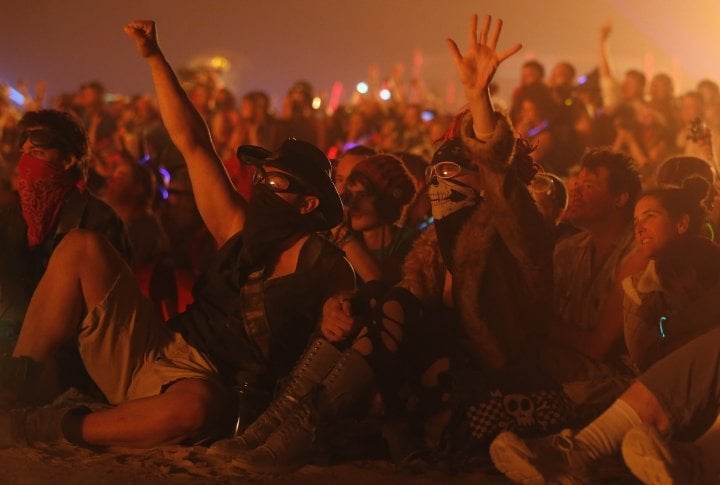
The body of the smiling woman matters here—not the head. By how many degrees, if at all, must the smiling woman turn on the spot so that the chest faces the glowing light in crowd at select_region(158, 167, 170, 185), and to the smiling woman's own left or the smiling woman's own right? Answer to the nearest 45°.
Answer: approximately 45° to the smiling woman's own right

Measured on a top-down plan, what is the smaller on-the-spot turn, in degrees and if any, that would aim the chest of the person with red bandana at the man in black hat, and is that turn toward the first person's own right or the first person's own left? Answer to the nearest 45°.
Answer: approximately 90° to the first person's own left

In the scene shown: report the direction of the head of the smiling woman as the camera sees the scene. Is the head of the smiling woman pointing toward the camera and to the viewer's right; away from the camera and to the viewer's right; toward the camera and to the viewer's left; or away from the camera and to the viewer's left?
toward the camera and to the viewer's left

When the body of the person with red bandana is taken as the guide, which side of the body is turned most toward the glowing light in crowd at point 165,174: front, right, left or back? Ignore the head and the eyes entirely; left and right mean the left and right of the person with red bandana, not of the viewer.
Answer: back

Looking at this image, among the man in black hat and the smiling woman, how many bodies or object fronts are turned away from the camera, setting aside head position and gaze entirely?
0

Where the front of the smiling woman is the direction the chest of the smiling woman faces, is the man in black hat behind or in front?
in front

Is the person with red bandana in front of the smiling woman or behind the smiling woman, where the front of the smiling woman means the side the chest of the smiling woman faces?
in front

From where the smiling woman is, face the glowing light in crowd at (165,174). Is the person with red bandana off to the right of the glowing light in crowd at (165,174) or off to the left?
left

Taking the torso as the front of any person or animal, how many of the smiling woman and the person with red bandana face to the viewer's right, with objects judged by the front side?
0

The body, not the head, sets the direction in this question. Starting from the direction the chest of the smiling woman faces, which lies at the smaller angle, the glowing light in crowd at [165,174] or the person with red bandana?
the person with red bandana

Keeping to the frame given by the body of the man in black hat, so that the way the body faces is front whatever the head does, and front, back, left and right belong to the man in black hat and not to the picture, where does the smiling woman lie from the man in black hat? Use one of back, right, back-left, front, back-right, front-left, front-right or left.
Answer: back-left

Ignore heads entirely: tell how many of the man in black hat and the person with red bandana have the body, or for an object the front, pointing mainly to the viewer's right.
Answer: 0

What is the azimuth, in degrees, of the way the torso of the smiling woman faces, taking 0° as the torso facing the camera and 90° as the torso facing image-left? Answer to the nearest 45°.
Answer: approximately 45°

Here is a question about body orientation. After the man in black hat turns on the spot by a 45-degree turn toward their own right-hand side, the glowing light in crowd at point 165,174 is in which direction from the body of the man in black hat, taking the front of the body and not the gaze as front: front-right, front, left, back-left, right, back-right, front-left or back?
right
